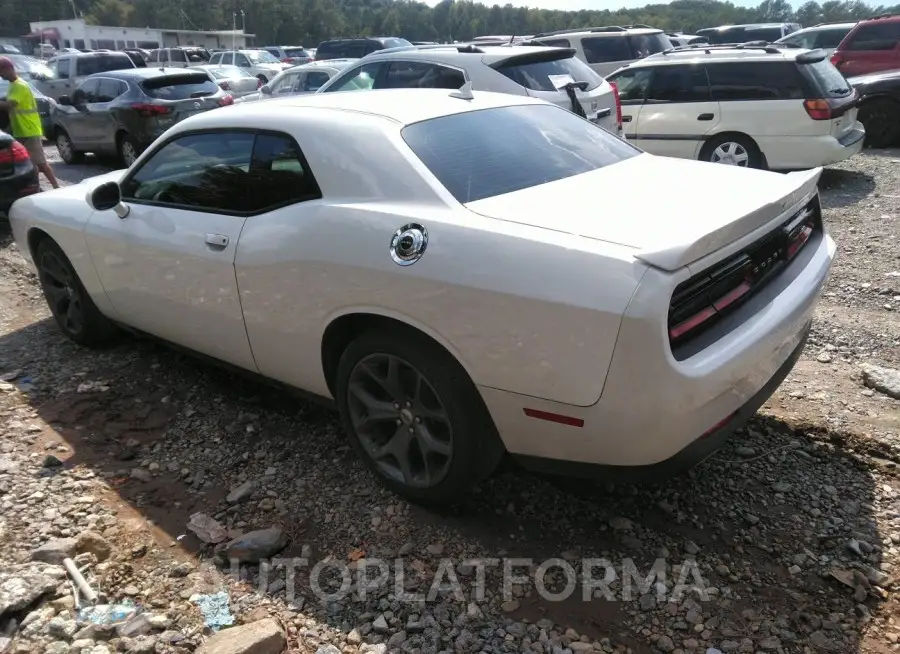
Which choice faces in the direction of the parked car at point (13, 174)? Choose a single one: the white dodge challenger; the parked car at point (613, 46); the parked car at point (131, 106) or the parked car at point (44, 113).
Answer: the white dodge challenger

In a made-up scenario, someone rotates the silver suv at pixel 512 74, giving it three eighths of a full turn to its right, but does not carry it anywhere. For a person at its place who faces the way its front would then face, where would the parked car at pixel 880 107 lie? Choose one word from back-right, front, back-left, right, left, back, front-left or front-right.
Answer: front-left

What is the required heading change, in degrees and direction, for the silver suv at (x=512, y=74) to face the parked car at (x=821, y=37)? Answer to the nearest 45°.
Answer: approximately 90° to its right

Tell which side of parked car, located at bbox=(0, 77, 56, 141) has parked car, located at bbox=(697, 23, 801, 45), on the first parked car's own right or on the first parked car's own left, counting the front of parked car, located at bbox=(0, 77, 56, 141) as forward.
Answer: on the first parked car's own right

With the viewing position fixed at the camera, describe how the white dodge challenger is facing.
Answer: facing away from the viewer and to the left of the viewer

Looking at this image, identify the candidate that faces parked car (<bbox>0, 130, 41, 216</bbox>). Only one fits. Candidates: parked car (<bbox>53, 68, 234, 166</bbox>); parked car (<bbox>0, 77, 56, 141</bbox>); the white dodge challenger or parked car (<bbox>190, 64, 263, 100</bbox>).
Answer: the white dodge challenger
